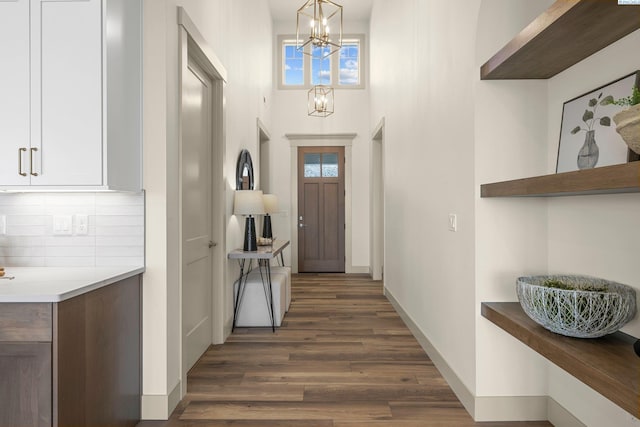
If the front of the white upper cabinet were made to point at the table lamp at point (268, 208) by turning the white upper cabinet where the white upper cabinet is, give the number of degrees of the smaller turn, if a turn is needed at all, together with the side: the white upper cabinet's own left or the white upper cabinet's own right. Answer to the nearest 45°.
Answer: approximately 135° to the white upper cabinet's own left

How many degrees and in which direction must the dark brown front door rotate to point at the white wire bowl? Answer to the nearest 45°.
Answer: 0° — it already faces it

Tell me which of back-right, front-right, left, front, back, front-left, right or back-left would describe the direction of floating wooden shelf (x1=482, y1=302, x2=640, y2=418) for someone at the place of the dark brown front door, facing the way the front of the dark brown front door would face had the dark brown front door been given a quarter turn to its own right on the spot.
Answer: left

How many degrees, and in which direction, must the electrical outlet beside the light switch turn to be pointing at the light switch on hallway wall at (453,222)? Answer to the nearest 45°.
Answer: approximately 90° to its left

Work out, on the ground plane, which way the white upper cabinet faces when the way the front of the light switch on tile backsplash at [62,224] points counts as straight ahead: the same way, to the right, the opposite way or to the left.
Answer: the same way

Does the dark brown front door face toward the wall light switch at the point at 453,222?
yes

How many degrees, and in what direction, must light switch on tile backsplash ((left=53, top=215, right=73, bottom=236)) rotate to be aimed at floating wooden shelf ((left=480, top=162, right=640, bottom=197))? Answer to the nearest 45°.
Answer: approximately 45° to its left

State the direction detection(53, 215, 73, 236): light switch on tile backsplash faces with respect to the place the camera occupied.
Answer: facing the viewer

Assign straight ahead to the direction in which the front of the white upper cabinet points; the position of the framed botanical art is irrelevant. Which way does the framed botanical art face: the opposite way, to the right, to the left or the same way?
to the right

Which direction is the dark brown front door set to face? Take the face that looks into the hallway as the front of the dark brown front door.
toward the camera

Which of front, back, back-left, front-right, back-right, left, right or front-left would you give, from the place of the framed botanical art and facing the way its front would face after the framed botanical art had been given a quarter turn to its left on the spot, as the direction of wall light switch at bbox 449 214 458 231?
back

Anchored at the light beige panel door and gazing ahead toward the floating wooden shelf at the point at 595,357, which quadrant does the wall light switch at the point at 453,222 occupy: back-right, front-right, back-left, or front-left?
front-left

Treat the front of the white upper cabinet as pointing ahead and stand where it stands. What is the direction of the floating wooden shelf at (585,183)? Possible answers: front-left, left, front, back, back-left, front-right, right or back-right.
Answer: front-left

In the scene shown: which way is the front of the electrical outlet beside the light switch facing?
toward the camera

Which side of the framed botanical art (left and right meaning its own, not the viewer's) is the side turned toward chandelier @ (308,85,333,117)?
right

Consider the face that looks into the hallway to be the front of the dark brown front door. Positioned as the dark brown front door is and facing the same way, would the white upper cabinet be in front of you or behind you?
in front
